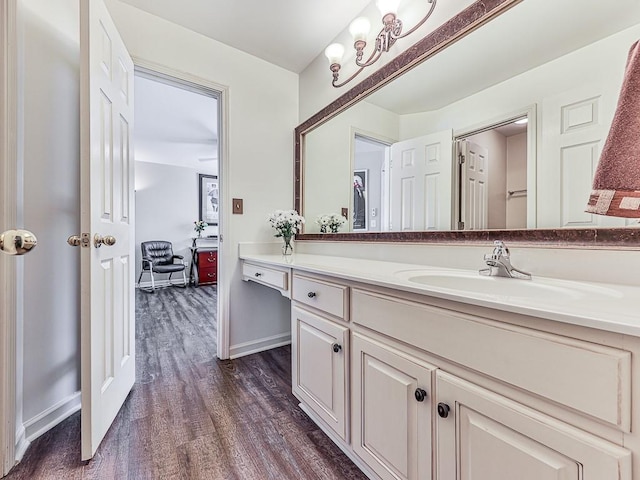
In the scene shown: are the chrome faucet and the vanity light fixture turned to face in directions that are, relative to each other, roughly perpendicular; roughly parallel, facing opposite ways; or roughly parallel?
roughly parallel

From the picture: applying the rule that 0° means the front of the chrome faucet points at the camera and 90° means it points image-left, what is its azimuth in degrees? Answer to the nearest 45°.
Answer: approximately 45°

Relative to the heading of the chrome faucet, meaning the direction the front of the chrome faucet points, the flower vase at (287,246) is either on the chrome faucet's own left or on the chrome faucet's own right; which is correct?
on the chrome faucet's own right

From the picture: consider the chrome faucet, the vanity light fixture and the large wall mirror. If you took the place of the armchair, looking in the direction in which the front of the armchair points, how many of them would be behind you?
0

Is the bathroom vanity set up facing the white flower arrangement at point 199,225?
no

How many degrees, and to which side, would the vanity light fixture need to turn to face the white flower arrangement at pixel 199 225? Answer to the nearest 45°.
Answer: approximately 90° to its right

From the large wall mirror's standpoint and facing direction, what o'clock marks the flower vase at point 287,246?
The flower vase is roughly at 2 o'clock from the large wall mirror.

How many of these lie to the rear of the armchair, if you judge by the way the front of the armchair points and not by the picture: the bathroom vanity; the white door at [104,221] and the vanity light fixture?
0

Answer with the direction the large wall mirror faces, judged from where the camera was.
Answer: facing the viewer and to the left of the viewer

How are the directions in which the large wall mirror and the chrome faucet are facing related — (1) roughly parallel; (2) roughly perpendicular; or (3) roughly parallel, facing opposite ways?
roughly parallel

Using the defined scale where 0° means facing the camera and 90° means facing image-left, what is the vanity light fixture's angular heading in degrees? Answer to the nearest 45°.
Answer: approximately 45°

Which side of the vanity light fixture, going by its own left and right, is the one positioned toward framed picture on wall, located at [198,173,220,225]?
right

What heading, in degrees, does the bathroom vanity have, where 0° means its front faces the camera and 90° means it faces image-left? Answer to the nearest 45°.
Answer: approximately 45°

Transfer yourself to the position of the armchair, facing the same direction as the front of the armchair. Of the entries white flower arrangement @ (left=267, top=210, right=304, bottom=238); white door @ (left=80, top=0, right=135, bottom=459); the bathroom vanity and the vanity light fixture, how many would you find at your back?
0
